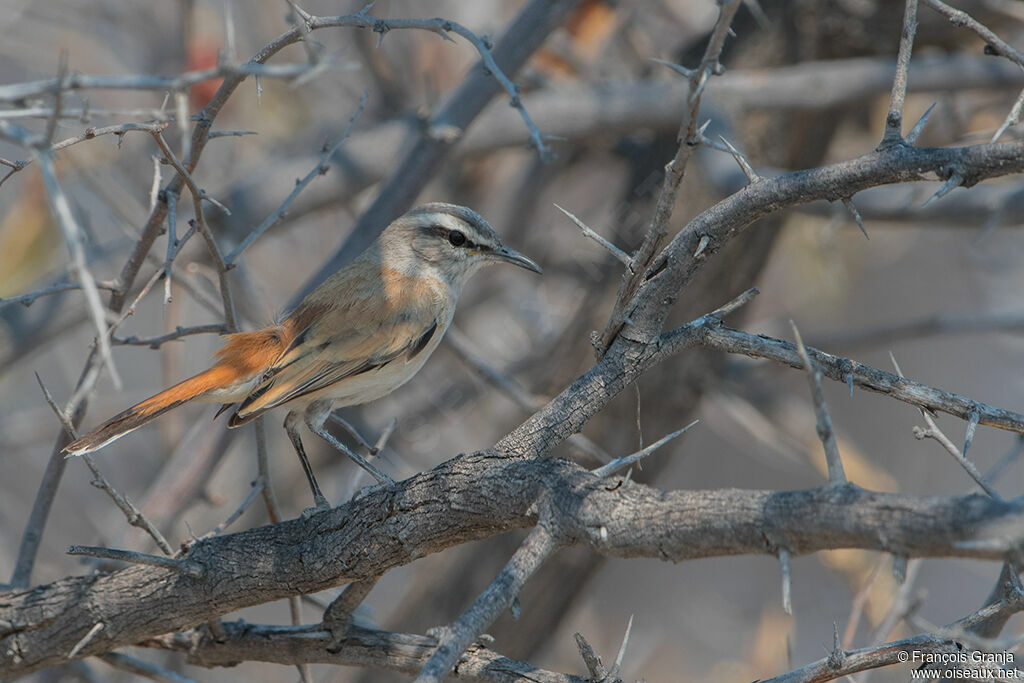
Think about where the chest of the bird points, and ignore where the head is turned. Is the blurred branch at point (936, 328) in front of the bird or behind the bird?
in front

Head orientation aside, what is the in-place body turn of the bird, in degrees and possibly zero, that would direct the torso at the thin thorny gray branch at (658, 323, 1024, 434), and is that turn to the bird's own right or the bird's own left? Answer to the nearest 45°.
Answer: approximately 45° to the bird's own right

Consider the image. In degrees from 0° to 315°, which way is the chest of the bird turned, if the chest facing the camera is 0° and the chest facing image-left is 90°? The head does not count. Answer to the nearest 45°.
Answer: approximately 270°
